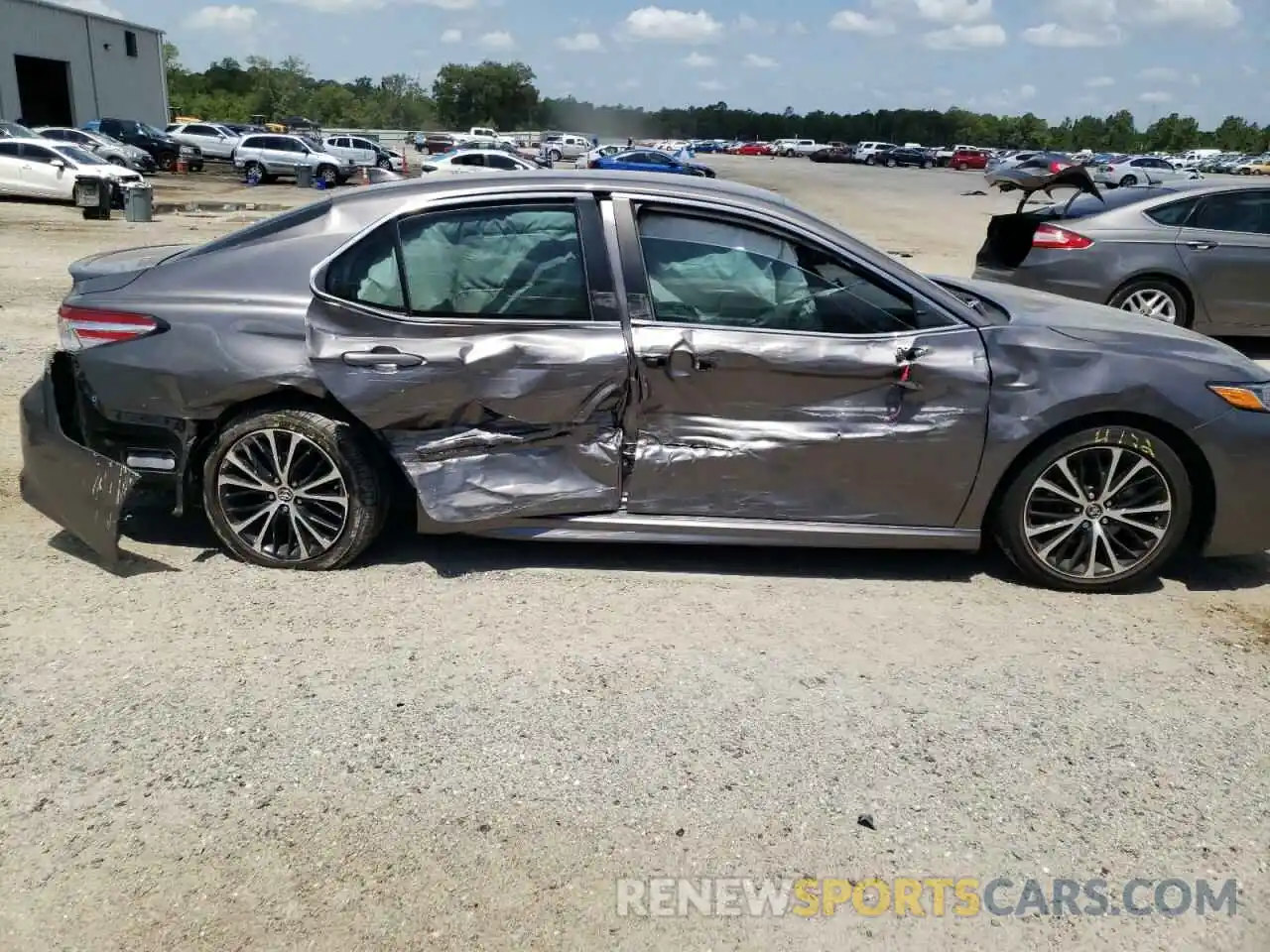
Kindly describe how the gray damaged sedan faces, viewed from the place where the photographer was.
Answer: facing to the right of the viewer

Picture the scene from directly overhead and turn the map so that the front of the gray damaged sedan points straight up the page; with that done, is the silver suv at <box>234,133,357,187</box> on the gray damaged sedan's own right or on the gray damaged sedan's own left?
on the gray damaged sedan's own left

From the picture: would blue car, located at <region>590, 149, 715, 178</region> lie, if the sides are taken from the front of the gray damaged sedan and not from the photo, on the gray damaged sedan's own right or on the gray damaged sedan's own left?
on the gray damaged sedan's own left
